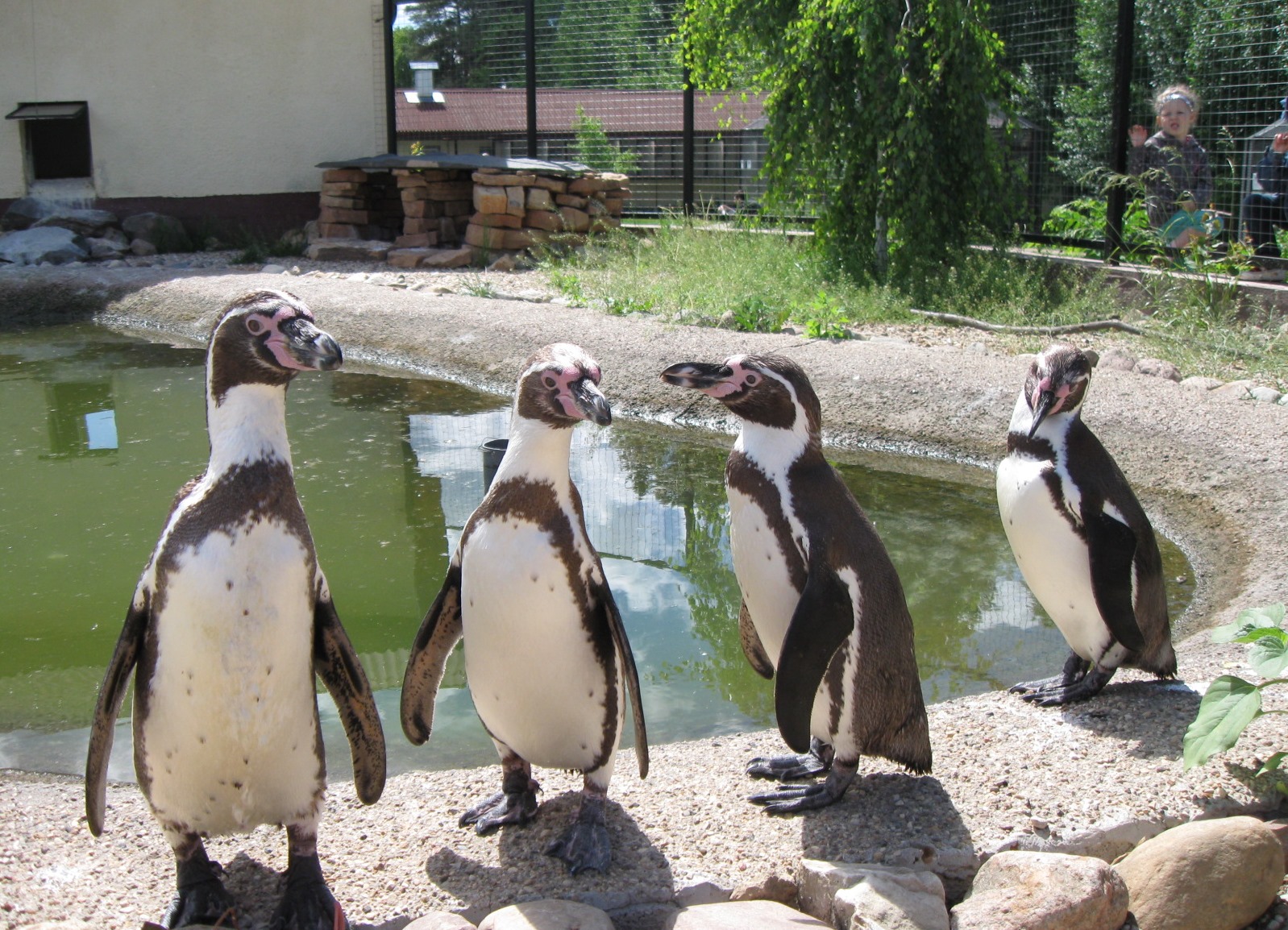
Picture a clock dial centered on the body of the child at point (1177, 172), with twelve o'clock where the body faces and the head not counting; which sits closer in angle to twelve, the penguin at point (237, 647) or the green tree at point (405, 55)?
the penguin

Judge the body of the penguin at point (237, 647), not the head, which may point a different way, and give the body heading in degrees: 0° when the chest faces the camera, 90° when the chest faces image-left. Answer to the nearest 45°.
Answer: approximately 0°

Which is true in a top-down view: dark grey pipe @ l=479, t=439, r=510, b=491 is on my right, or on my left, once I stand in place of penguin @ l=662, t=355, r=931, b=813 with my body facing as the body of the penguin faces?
on my right

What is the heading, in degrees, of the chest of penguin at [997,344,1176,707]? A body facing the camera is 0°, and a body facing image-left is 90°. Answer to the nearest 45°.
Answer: approximately 45°

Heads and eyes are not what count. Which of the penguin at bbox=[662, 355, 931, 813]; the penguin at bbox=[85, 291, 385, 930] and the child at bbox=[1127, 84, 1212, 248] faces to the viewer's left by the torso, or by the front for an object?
the penguin at bbox=[662, 355, 931, 813]
